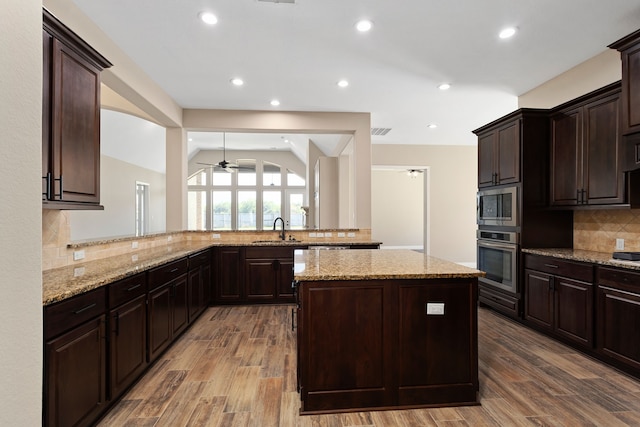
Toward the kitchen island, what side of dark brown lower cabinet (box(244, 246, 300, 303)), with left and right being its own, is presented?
front

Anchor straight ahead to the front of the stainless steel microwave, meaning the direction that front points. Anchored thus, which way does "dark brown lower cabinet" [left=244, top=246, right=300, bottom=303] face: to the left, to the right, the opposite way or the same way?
to the left

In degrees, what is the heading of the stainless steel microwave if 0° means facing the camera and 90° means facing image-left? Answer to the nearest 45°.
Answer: approximately 45°

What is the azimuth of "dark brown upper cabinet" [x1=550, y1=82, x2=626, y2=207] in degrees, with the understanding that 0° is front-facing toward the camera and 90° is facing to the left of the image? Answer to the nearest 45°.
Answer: approximately 45°

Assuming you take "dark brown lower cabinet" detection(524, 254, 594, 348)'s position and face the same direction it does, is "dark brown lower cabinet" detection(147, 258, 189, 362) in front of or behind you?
in front

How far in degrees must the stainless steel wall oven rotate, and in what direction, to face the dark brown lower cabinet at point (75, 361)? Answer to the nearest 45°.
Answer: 0° — it already faces it

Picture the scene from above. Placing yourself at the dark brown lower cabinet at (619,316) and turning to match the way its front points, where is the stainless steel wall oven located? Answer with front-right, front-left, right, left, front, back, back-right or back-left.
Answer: right

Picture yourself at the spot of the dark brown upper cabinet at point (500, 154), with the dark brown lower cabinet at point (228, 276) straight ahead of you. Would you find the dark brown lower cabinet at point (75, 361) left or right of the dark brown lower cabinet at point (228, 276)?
left

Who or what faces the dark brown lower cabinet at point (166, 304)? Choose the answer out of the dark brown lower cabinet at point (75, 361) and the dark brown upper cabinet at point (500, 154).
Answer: the dark brown upper cabinet

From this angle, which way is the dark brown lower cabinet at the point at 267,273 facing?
toward the camera

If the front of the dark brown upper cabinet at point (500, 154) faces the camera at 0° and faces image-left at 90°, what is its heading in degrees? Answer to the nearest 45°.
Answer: approximately 45°

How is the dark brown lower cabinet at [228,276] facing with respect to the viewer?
toward the camera

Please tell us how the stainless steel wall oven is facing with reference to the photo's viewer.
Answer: facing the viewer and to the left of the viewer
